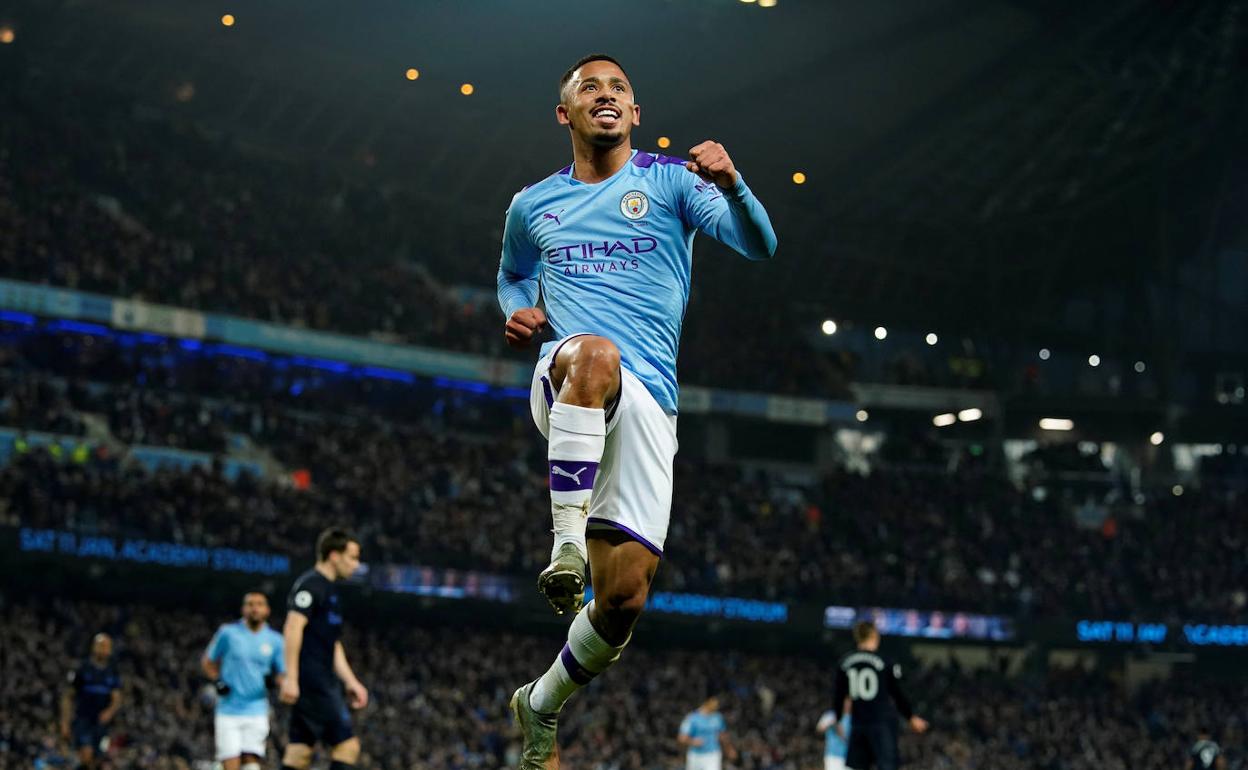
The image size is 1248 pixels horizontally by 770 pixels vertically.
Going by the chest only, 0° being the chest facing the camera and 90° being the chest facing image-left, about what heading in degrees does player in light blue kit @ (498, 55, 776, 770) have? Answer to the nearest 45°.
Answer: approximately 0°

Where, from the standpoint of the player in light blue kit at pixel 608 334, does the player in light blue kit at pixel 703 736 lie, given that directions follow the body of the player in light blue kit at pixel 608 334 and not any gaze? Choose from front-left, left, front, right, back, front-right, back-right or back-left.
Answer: back

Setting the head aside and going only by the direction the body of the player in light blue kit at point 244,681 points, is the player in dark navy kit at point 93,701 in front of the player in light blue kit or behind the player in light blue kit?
behind

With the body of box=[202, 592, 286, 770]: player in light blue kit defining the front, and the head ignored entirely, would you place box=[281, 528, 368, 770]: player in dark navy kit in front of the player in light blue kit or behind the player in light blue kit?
in front

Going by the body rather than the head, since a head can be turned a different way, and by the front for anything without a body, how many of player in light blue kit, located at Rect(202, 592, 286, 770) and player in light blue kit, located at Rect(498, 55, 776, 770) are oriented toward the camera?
2

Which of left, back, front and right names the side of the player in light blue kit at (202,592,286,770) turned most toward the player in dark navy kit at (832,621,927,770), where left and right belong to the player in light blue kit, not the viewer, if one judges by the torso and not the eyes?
left

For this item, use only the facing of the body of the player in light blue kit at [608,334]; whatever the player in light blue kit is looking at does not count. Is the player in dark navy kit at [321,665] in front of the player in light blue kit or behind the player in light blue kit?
behind

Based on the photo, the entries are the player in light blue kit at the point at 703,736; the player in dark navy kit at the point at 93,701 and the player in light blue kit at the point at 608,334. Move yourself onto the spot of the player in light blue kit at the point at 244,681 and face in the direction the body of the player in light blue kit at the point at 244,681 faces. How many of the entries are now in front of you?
1

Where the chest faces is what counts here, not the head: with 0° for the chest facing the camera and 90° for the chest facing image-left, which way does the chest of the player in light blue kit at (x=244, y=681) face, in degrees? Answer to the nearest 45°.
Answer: approximately 0°

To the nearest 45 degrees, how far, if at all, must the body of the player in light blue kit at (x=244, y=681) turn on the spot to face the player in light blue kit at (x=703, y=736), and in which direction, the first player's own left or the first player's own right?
approximately 135° to the first player's own left
